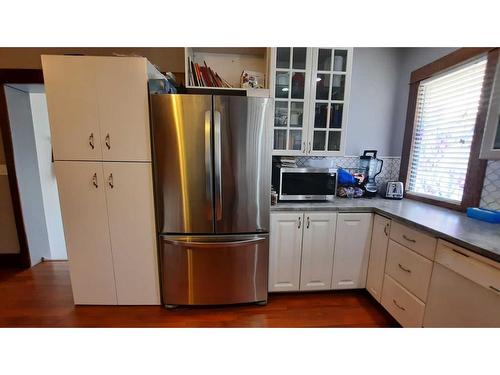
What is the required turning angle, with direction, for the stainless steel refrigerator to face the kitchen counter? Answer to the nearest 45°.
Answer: approximately 90° to its left

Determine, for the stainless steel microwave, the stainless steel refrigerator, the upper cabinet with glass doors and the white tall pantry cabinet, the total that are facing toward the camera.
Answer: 4

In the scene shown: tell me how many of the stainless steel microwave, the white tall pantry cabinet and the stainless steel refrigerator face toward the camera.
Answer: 3

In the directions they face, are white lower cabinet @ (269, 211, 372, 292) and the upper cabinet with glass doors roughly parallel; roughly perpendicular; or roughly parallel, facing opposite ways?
roughly parallel

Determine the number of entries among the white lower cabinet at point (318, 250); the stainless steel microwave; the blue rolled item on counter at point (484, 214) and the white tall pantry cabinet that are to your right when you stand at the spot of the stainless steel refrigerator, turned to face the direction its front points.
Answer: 1

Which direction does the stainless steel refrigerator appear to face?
toward the camera

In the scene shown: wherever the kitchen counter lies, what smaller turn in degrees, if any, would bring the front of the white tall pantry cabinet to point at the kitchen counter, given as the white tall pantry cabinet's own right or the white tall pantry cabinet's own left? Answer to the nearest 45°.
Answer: approximately 45° to the white tall pantry cabinet's own left

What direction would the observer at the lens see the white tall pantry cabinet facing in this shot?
facing the viewer

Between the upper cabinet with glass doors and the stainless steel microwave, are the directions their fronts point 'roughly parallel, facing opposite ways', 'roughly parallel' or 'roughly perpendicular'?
roughly parallel

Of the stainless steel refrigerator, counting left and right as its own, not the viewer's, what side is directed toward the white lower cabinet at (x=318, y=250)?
left

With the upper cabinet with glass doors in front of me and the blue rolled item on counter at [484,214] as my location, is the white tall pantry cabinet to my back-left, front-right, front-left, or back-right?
front-left
